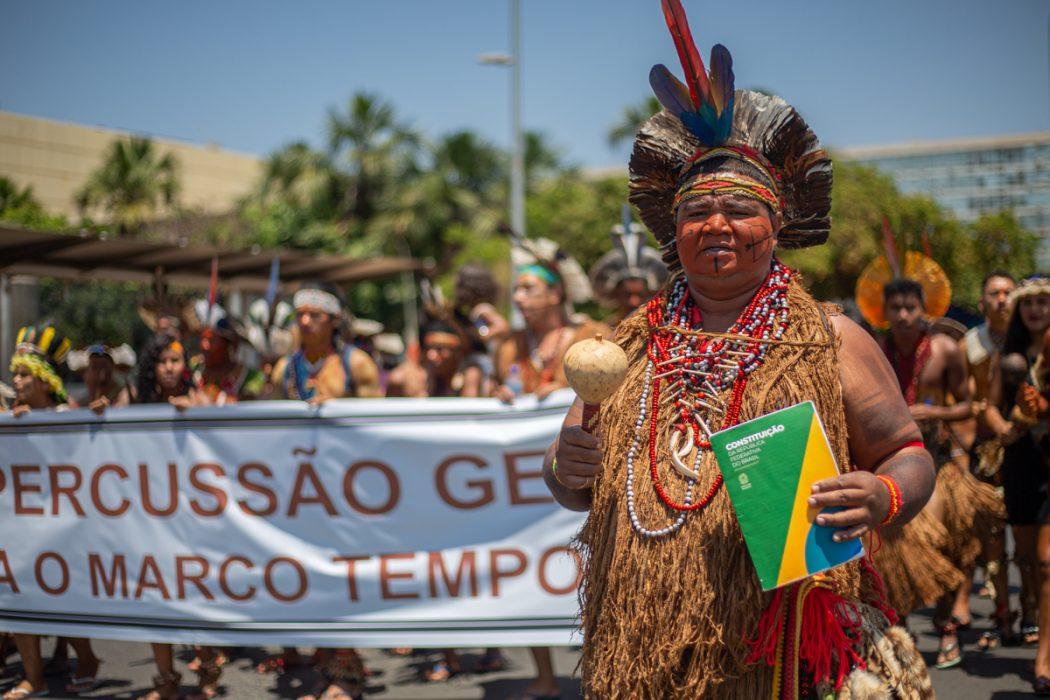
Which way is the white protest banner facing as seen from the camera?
toward the camera

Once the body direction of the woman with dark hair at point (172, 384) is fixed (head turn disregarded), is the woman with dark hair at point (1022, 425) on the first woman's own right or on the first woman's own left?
on the first woman's own left

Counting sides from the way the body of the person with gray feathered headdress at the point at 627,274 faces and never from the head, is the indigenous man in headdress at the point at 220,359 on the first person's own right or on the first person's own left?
on the first person's own right

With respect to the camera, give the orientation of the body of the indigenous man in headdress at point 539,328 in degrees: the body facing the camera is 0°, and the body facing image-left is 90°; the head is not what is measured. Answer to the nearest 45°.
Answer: approximately 45°

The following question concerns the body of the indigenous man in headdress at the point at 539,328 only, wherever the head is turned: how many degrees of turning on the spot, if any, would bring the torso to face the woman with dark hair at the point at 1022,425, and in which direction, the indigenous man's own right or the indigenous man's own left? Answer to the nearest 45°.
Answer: approximately 135° to the indigenous man's own left

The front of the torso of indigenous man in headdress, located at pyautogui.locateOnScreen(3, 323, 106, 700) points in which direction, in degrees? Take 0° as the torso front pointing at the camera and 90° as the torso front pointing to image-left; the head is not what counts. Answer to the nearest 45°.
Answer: approximately 45°

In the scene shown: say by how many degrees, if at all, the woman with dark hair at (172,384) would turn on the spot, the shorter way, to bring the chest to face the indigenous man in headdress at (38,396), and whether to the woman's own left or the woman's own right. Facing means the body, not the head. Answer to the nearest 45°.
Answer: approximately 90° to the woman's own right

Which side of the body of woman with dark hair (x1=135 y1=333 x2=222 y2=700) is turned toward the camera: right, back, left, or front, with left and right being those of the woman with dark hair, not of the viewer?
front
